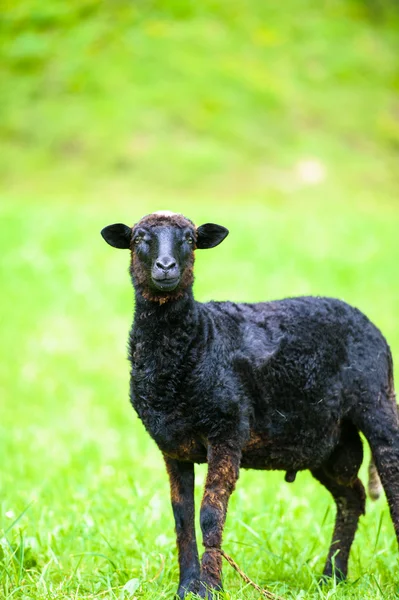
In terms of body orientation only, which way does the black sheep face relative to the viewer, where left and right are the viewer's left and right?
facing the viewer and to the left of the viewer
